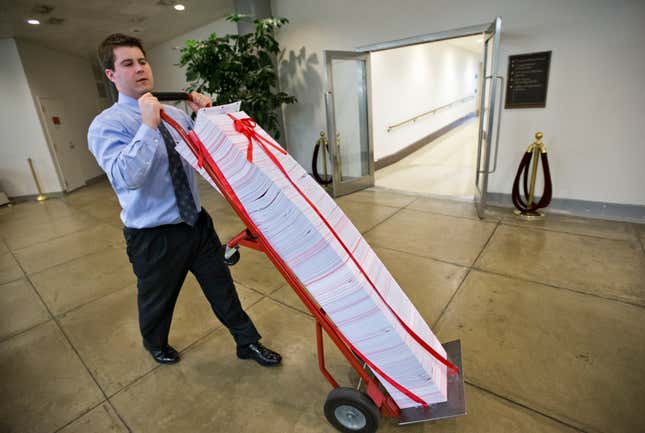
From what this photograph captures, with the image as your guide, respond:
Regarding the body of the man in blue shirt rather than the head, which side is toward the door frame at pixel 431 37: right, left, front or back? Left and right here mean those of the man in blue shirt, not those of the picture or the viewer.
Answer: left

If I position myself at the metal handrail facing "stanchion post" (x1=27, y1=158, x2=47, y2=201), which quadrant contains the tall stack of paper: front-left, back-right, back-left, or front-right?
front-left

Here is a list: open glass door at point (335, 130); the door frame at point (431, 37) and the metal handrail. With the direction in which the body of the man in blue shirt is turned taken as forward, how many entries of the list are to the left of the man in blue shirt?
3

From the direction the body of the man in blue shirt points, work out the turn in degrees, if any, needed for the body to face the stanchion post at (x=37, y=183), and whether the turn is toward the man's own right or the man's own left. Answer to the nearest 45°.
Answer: approximately 135° to the man's own left

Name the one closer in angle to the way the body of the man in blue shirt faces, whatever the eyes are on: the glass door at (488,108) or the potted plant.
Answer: the glass door

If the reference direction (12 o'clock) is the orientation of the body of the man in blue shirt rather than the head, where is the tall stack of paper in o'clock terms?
The tall stack of paper is roughly at 12 o'clock from the man in blue shirt.

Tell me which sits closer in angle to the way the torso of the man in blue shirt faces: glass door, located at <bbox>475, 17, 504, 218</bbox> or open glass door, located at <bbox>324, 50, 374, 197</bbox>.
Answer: the glass door, located at <bbox>475, 17, 504, 218</bbox>

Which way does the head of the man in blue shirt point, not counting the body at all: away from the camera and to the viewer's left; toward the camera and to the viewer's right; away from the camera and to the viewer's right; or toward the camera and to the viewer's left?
toward the camera and to the viewer's right

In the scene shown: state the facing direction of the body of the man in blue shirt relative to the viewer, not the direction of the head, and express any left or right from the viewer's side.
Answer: facing the viewer and to the right of the viewer

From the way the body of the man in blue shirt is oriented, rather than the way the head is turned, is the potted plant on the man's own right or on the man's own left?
on the man's own left

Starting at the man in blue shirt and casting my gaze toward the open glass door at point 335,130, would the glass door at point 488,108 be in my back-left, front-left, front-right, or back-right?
front-right

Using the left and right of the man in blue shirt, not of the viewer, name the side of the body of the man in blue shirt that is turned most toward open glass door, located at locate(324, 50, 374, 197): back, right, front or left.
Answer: left

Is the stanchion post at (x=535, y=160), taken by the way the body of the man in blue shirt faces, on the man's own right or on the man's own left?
on the man's own left
